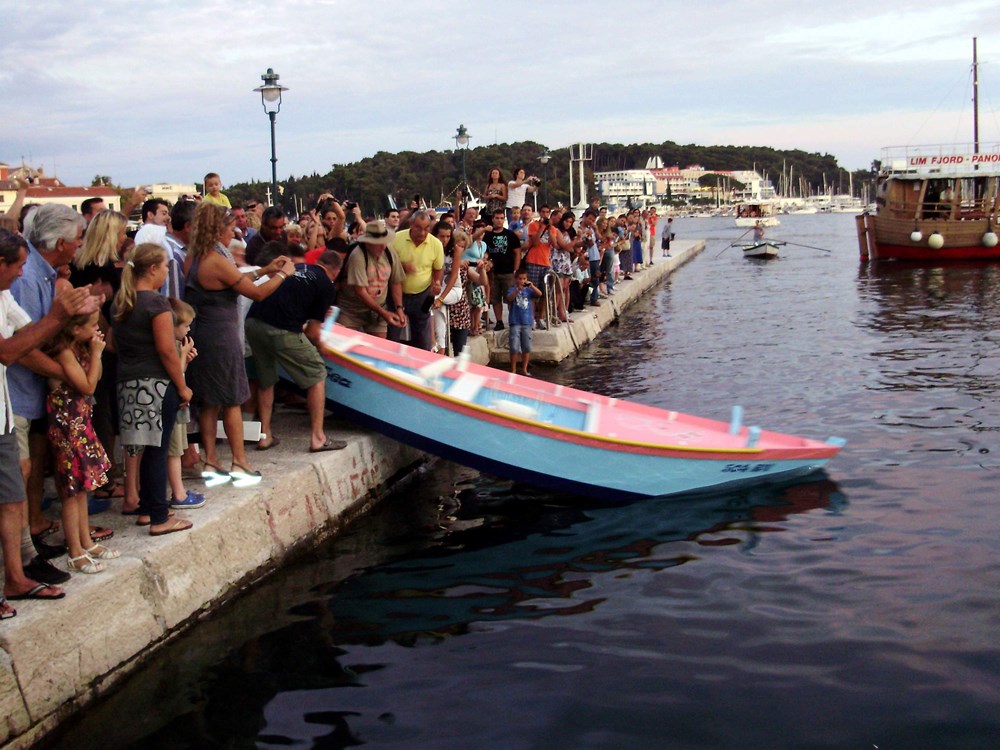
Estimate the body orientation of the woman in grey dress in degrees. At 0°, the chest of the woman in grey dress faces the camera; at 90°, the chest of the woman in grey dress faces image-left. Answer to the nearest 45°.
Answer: approximately 270°

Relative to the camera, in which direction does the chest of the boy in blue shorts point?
toward the camera

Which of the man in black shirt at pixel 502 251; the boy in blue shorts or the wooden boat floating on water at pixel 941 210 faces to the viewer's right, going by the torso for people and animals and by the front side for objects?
the wooden boat floating on water

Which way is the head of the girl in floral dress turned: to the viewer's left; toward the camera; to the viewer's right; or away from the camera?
to the viewer's right

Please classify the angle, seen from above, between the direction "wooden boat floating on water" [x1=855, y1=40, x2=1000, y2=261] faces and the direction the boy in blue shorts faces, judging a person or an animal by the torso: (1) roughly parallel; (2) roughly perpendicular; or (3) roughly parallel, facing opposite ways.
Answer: roughly perpendicular

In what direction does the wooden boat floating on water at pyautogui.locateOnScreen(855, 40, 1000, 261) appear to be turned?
to the viewer's right

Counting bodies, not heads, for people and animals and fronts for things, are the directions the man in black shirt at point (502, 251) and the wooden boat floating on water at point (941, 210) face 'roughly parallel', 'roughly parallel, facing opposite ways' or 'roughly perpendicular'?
roughly perpendicular

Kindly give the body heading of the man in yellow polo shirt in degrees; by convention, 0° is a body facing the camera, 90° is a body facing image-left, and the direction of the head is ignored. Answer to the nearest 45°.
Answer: approximately 0°

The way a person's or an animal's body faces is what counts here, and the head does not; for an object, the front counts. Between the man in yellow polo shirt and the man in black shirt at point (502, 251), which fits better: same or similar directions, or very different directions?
same or similar directions

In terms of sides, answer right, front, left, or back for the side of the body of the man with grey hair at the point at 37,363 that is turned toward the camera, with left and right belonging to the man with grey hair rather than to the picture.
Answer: right

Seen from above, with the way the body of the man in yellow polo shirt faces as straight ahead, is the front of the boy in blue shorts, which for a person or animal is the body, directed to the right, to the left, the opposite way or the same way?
the same way

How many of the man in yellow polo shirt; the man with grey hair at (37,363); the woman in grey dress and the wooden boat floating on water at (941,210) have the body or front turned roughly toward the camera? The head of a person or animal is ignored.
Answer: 1
